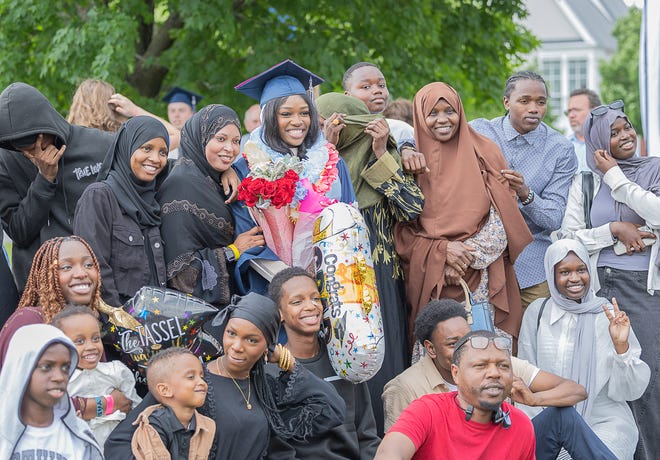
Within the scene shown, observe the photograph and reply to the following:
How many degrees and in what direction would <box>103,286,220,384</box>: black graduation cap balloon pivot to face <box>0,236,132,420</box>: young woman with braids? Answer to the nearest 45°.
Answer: approximately 90° to its right

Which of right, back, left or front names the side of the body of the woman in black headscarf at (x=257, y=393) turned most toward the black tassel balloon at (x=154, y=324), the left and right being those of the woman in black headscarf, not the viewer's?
right

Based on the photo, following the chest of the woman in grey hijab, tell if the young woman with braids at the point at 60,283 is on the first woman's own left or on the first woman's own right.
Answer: on the first woman's own right

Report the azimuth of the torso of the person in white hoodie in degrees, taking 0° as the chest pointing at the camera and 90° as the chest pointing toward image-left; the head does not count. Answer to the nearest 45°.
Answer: approximately 315°

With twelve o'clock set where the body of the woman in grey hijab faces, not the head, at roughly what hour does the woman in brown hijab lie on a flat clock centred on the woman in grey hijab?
The woman in brown hijab is roughly at 2 o'clock from the woman in grey hijab.

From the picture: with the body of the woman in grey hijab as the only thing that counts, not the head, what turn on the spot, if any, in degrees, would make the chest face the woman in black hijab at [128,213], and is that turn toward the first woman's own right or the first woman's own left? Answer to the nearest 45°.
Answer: approximately 45° to the first woman's own right

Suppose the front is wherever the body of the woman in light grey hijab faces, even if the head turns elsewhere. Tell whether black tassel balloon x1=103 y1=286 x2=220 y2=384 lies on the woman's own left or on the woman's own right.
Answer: on the woman's own right

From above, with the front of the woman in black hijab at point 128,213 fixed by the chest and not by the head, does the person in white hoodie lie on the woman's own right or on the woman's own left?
on the woman's own right
